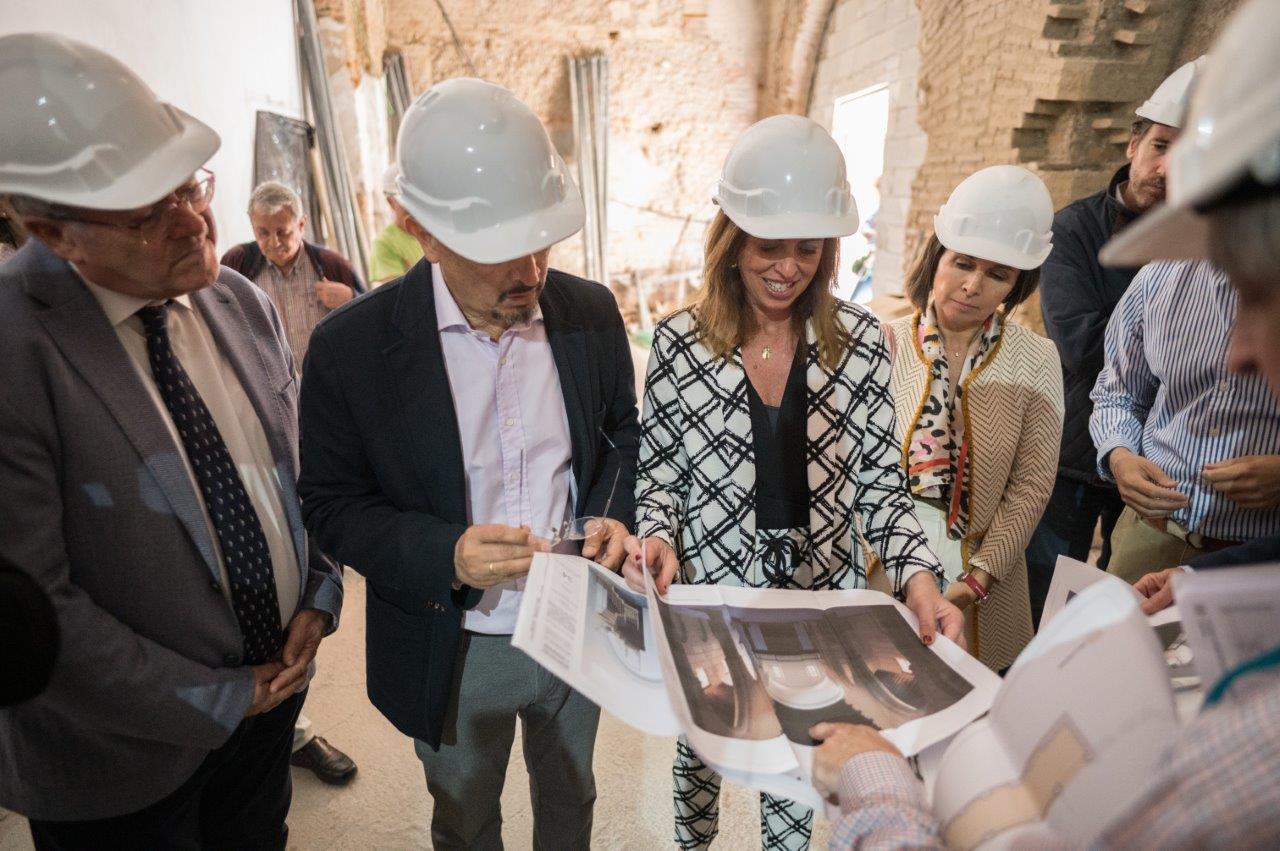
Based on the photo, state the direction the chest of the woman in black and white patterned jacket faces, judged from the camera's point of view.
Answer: toward the camera

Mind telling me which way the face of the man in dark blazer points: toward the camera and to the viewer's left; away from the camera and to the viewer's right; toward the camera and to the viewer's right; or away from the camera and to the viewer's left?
toward the camera and to the viewer's right

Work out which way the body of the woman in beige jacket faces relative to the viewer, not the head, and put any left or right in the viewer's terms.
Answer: facing the viewer and to the left of the viewer

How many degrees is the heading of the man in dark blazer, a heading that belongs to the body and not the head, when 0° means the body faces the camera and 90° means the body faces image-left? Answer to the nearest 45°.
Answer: approximately 315°

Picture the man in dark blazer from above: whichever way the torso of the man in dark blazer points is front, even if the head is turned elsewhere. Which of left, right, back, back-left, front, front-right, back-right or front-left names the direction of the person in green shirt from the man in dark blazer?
back-left

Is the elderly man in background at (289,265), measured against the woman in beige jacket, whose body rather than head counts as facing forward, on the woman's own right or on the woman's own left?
on the woman's own right

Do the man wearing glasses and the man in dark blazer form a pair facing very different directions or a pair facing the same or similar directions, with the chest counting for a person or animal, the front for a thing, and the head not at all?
same or similar directions

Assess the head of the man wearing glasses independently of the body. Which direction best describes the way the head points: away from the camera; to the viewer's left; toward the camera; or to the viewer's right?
to the viewer's right

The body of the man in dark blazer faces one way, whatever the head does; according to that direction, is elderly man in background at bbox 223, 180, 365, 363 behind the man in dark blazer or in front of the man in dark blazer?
behind

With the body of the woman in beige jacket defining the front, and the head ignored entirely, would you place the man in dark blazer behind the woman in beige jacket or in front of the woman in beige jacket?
in front

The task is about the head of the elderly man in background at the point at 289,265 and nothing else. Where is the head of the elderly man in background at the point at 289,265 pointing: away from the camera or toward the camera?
toward the camera

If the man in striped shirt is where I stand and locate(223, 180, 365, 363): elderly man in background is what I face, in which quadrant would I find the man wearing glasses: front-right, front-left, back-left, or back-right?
front-left

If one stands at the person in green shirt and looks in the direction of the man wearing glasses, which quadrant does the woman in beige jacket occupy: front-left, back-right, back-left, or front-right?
front-left
